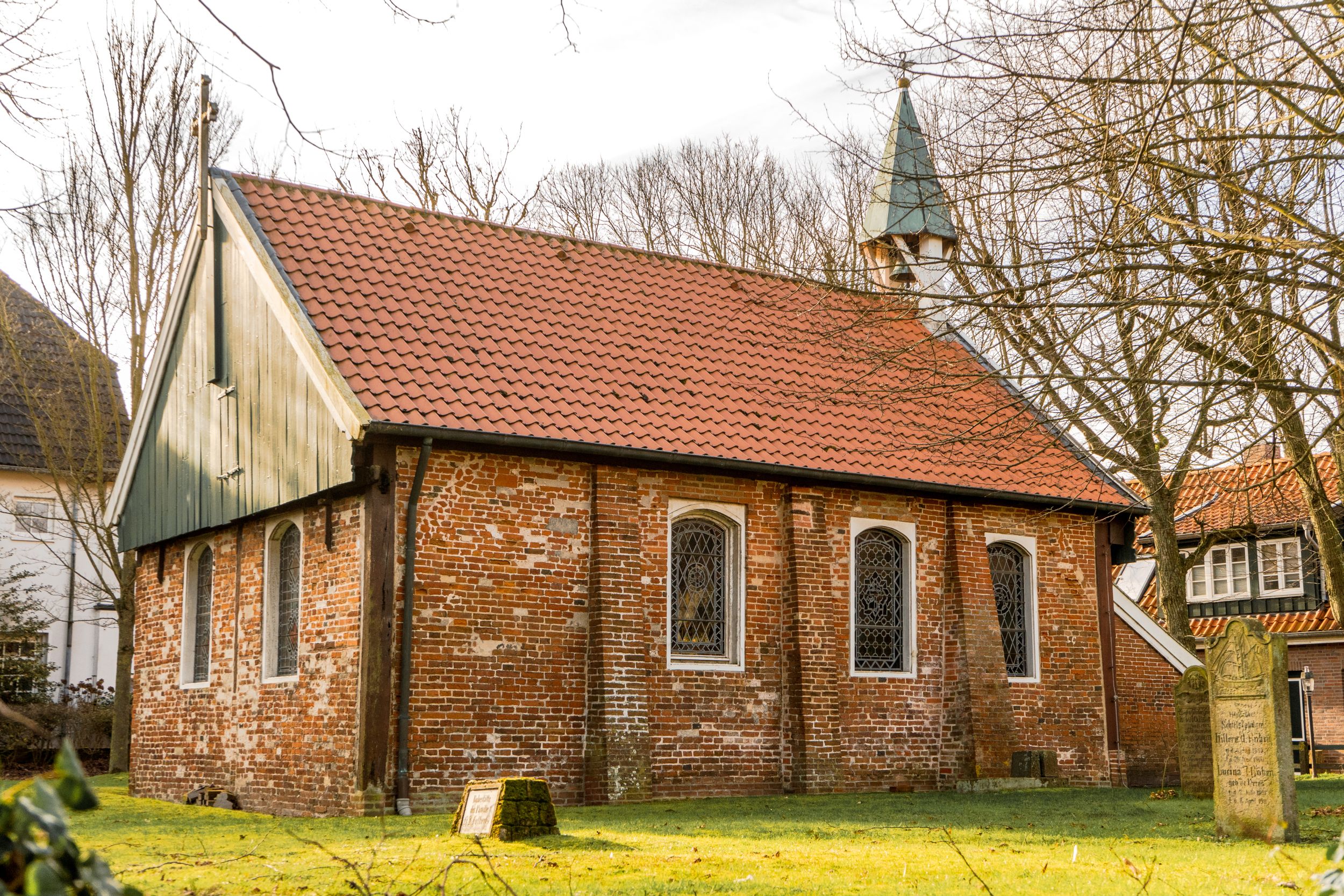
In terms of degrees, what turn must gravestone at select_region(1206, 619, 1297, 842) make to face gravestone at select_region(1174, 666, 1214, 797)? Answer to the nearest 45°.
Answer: approximately 135° to its right

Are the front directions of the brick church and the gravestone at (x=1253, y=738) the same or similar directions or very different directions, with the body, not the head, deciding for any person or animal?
very different directions

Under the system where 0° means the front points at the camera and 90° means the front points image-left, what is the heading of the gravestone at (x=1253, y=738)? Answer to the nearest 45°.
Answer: approximately 45°

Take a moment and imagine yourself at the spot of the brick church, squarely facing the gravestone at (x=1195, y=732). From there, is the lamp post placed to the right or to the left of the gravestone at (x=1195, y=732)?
left

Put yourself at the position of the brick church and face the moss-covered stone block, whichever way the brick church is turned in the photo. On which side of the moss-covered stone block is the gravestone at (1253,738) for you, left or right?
left

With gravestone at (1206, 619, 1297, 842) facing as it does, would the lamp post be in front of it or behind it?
behind

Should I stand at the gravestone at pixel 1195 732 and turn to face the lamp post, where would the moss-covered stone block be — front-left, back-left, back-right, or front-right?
back-left

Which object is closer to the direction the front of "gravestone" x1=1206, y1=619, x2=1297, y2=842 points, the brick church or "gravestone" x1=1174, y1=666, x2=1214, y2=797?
the brick church
